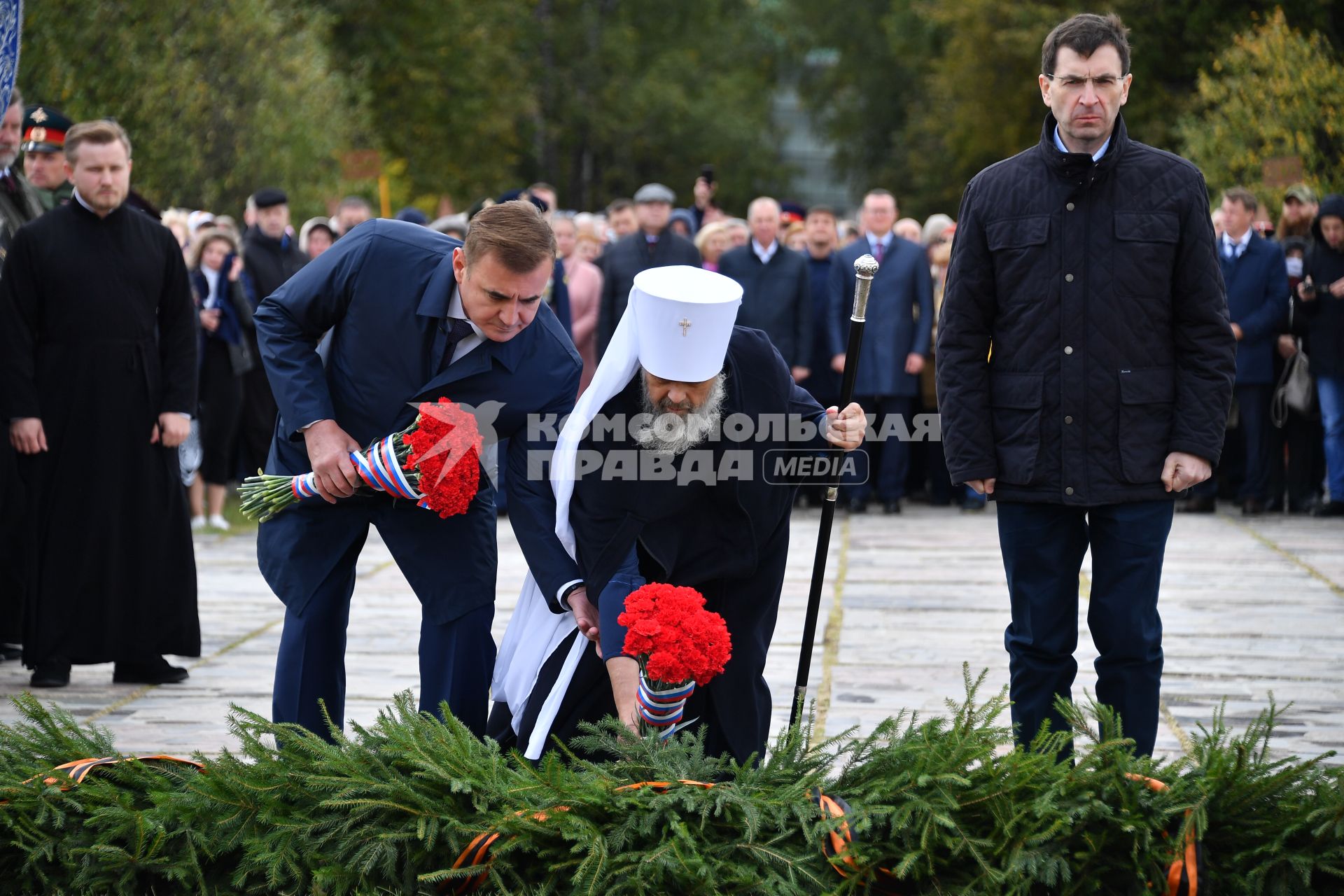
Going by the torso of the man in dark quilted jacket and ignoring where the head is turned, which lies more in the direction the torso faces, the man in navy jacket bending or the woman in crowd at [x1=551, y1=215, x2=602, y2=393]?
the man in navy jacket bending

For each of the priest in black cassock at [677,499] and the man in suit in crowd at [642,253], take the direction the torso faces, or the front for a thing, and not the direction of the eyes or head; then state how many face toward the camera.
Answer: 2

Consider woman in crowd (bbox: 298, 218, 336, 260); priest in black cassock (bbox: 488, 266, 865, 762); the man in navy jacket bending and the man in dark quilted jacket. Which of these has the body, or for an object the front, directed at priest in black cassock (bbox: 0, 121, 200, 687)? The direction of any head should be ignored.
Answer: the woman in crowd

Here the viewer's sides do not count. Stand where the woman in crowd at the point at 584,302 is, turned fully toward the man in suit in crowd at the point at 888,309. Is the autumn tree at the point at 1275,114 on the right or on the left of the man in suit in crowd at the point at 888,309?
left

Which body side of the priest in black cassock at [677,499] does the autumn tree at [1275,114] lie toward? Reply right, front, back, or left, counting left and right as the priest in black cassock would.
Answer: back

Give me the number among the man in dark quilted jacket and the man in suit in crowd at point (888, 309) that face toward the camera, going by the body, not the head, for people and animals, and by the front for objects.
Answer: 2

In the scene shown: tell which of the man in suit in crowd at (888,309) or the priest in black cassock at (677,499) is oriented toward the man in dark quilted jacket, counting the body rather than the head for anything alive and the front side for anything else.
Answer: the man in suit in crowd

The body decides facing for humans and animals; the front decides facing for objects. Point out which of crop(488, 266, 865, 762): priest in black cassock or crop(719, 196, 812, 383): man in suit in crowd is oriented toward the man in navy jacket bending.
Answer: the man in suit in crowd

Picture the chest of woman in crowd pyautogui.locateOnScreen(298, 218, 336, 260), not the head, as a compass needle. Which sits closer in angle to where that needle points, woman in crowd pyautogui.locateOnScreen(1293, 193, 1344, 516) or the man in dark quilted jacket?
the man in dark quilted jacket

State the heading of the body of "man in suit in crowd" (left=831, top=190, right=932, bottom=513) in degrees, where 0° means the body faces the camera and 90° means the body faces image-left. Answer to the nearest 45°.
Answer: approximately 0°

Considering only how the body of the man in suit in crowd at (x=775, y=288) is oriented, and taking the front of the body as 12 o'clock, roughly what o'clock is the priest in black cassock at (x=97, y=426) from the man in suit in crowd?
The priest in black cassock is roughly at 1 o'clock from the man in suit in crowd.
